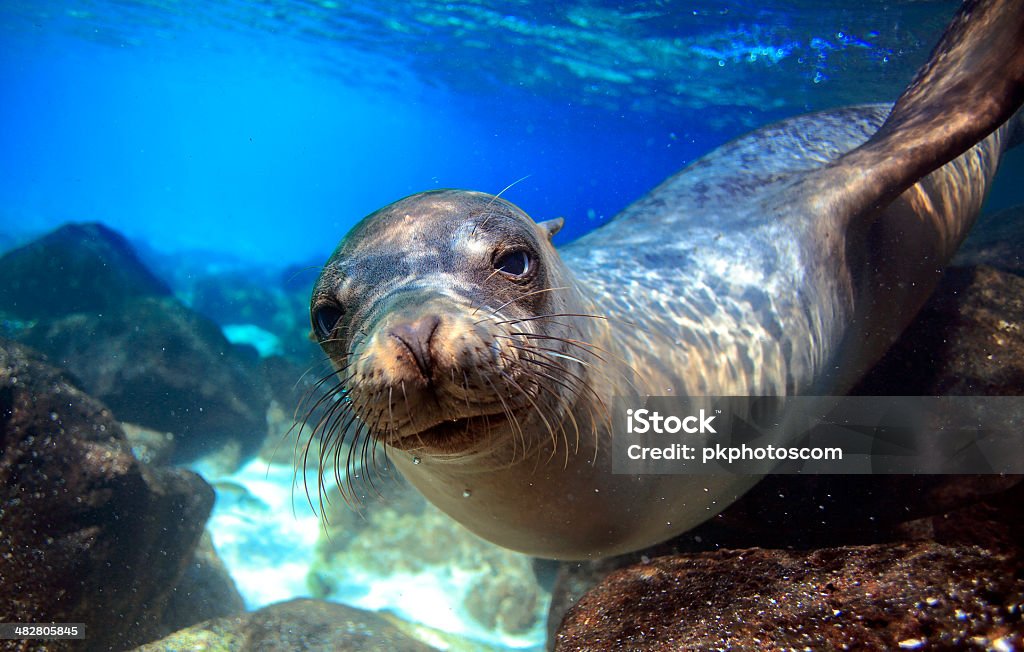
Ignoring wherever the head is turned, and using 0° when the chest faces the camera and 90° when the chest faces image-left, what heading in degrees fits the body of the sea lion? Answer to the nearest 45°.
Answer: approximately 45°

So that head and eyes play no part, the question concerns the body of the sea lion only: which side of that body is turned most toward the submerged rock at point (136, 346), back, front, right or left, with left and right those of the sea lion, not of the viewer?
right

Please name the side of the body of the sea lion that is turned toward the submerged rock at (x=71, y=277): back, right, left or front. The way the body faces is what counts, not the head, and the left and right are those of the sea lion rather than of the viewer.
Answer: right

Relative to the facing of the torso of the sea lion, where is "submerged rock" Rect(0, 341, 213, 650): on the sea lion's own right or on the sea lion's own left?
on the sea lion's own right
